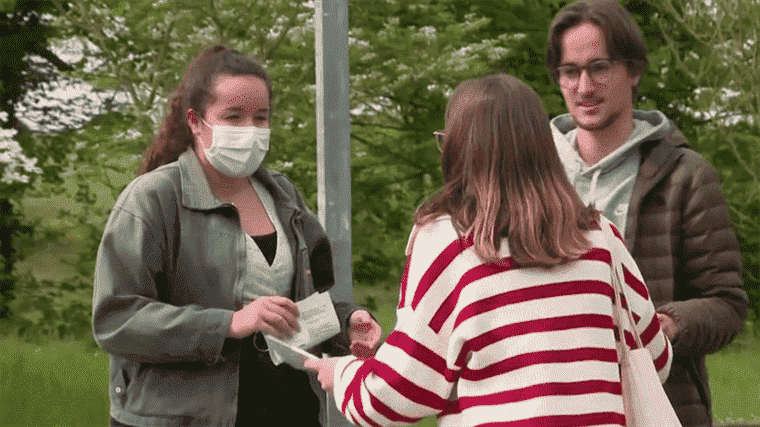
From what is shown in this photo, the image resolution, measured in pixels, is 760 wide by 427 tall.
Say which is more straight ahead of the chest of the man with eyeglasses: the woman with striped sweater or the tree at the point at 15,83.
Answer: the woman with striped sweater

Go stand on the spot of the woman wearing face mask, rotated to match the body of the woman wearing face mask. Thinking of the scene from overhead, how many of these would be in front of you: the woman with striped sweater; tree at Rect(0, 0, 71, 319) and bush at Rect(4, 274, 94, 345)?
1

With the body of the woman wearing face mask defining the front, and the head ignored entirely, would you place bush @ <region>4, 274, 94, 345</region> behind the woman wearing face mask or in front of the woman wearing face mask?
behind

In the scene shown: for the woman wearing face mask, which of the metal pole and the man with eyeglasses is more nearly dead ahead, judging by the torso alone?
the man with eyeglasses

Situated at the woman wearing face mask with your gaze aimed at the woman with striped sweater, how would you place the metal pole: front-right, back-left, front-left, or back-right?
back-left

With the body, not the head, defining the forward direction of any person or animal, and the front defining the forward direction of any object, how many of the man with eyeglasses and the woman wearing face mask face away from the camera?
0

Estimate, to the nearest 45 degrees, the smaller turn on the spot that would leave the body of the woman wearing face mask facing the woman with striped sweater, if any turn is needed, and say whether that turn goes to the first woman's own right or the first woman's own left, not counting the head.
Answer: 0° — they already face them

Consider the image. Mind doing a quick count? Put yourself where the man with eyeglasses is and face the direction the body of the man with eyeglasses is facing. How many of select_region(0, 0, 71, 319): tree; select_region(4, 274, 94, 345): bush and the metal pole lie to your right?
3

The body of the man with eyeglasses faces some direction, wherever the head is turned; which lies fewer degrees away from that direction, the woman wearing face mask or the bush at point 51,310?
the woman wearing face mask

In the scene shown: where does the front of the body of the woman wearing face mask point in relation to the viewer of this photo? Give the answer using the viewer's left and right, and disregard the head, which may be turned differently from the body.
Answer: facing the viewer and to the right of the viewer

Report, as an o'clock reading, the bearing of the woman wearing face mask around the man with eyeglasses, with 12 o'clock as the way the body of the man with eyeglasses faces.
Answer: The woman wearing face mask is roughly at 1 o'clock from the man with eyeglasses.

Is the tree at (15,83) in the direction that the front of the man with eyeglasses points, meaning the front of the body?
no

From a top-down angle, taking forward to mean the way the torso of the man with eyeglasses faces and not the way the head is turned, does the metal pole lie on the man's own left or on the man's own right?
on the man's own right

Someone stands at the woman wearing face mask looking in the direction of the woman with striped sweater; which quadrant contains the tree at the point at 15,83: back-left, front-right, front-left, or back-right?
back-left

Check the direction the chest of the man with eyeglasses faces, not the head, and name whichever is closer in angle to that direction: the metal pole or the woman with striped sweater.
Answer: the woman with striped sweater

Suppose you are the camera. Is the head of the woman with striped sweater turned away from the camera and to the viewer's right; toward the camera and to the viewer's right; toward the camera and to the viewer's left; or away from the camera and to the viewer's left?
away from the camera and to the viewer's left

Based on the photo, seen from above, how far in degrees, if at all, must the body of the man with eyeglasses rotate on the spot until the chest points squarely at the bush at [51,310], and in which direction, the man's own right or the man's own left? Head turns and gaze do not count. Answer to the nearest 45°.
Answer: approximately 90° to the man's own right

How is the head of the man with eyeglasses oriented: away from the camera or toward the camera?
toward the camera

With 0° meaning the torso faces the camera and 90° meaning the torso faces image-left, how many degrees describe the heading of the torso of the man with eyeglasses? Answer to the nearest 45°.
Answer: approximately 45°
